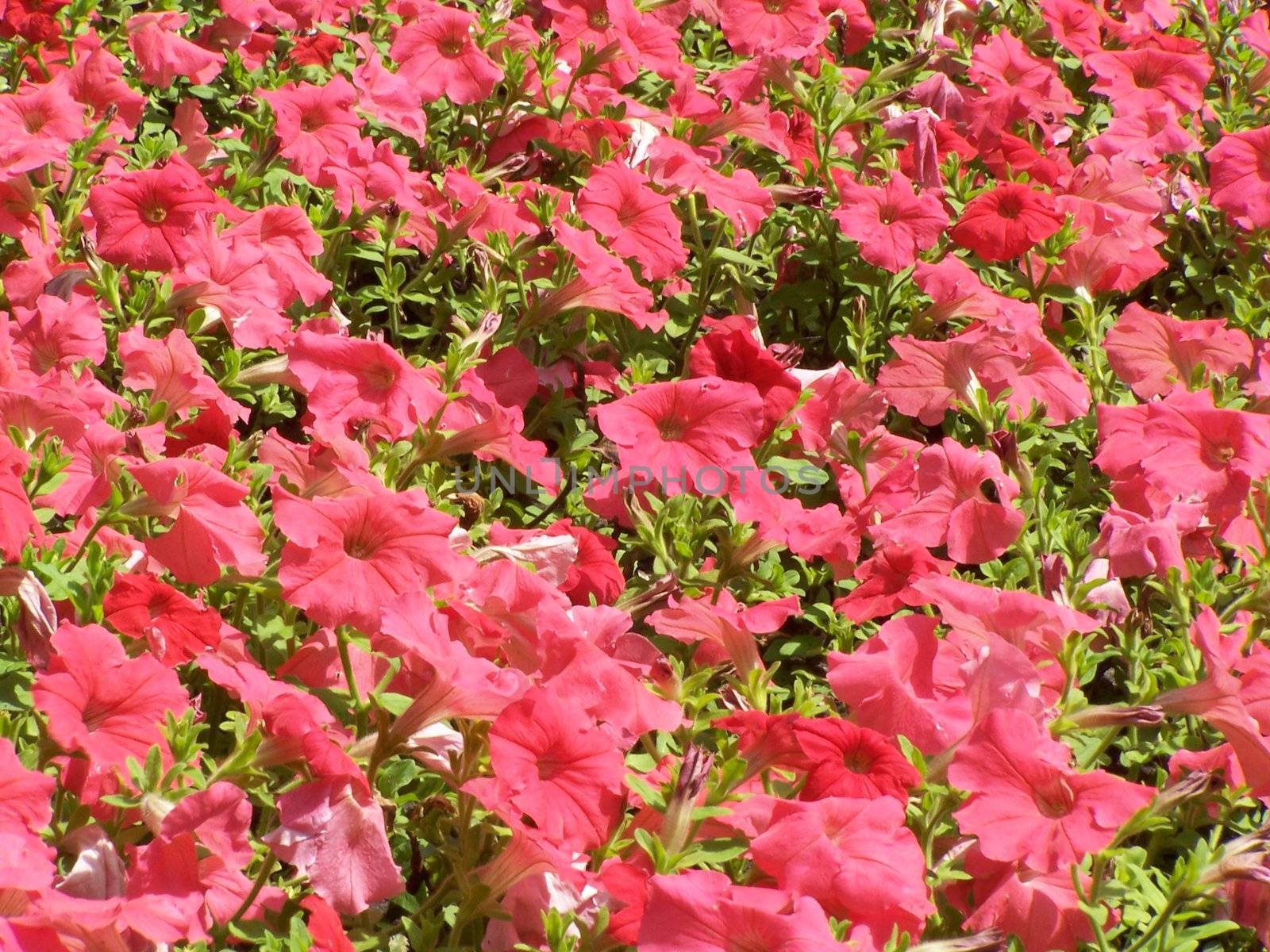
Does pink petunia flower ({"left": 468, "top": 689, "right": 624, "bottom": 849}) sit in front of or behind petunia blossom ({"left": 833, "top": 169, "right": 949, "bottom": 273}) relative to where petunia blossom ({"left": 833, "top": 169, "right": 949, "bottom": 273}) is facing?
in front

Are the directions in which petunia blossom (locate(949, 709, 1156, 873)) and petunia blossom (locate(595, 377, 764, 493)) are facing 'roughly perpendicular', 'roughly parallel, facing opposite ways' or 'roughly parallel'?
roughly parallel

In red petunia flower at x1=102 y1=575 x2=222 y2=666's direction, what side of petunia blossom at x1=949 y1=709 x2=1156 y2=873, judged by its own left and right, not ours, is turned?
right

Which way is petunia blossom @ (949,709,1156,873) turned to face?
toward the camera

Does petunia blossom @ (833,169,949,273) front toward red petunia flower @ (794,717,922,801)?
yes

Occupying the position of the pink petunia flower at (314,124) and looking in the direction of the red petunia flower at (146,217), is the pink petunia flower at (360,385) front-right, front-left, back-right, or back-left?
front-left

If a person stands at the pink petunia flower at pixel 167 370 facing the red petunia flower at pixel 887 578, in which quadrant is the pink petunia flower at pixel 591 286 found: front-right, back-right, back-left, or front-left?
front-left

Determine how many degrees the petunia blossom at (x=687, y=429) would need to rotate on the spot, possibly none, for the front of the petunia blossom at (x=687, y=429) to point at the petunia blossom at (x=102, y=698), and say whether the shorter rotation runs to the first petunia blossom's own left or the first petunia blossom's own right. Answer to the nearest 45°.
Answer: approximately 45° to the first petunia blossom's own right

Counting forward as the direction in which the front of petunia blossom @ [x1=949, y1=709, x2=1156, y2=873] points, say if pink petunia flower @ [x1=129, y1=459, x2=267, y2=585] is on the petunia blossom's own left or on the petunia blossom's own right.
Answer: on the petunia blossom's own right

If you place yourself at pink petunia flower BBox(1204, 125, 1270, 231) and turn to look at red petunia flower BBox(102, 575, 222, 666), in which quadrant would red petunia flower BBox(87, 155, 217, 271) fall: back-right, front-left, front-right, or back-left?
front-right

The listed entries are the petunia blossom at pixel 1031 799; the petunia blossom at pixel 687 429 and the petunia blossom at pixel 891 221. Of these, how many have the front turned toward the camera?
3

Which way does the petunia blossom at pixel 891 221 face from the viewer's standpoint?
toward the camera

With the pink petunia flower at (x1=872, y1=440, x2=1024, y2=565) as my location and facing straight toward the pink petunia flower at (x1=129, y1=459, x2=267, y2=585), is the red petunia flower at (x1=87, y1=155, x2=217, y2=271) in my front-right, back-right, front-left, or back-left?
front-right
